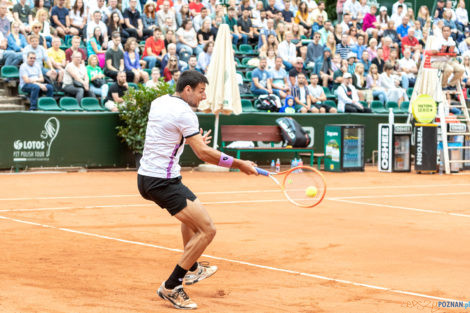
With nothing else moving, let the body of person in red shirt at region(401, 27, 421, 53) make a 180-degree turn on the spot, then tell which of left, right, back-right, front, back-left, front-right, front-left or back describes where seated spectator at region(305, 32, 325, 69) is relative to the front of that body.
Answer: back-left

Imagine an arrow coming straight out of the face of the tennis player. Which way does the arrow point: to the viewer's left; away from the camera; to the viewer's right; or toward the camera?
to the viewer's right

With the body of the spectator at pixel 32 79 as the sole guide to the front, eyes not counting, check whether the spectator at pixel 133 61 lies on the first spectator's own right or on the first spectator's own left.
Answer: on the first spectator's own left

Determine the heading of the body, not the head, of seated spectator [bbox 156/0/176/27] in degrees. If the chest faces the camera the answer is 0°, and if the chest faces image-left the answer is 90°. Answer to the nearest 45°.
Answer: approximately 0°

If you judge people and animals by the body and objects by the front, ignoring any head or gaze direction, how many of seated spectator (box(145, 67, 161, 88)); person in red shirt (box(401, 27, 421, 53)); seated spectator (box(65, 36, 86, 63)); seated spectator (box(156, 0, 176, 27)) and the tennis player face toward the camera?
4

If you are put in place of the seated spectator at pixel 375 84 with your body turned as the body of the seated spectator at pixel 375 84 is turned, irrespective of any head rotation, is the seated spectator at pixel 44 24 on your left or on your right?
on your right

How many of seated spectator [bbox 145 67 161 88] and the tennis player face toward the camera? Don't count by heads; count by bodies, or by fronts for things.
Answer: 1

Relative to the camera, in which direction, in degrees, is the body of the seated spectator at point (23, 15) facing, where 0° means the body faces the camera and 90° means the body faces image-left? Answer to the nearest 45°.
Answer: approximately 315°

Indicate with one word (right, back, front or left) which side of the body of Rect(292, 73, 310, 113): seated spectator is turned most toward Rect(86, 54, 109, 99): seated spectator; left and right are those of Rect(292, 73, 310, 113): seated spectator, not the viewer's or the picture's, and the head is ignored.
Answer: right

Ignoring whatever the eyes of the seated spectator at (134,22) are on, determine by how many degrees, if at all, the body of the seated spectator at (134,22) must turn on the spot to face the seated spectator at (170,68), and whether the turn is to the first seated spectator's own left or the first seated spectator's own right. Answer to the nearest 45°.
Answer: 0° — they already face them

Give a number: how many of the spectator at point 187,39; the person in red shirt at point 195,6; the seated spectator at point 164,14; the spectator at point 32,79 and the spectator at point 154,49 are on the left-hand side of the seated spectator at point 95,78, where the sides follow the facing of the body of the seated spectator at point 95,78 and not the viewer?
4

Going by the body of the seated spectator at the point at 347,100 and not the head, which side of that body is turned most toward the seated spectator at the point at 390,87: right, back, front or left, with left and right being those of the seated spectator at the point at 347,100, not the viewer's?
left

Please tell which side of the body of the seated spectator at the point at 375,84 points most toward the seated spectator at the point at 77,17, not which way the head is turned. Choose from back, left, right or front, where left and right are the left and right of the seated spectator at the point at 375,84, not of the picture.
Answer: right

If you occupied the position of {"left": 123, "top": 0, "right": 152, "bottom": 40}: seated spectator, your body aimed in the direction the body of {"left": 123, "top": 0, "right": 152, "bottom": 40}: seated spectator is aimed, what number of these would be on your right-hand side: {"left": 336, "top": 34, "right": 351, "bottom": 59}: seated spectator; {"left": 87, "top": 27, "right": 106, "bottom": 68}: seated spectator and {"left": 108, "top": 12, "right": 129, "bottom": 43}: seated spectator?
2
